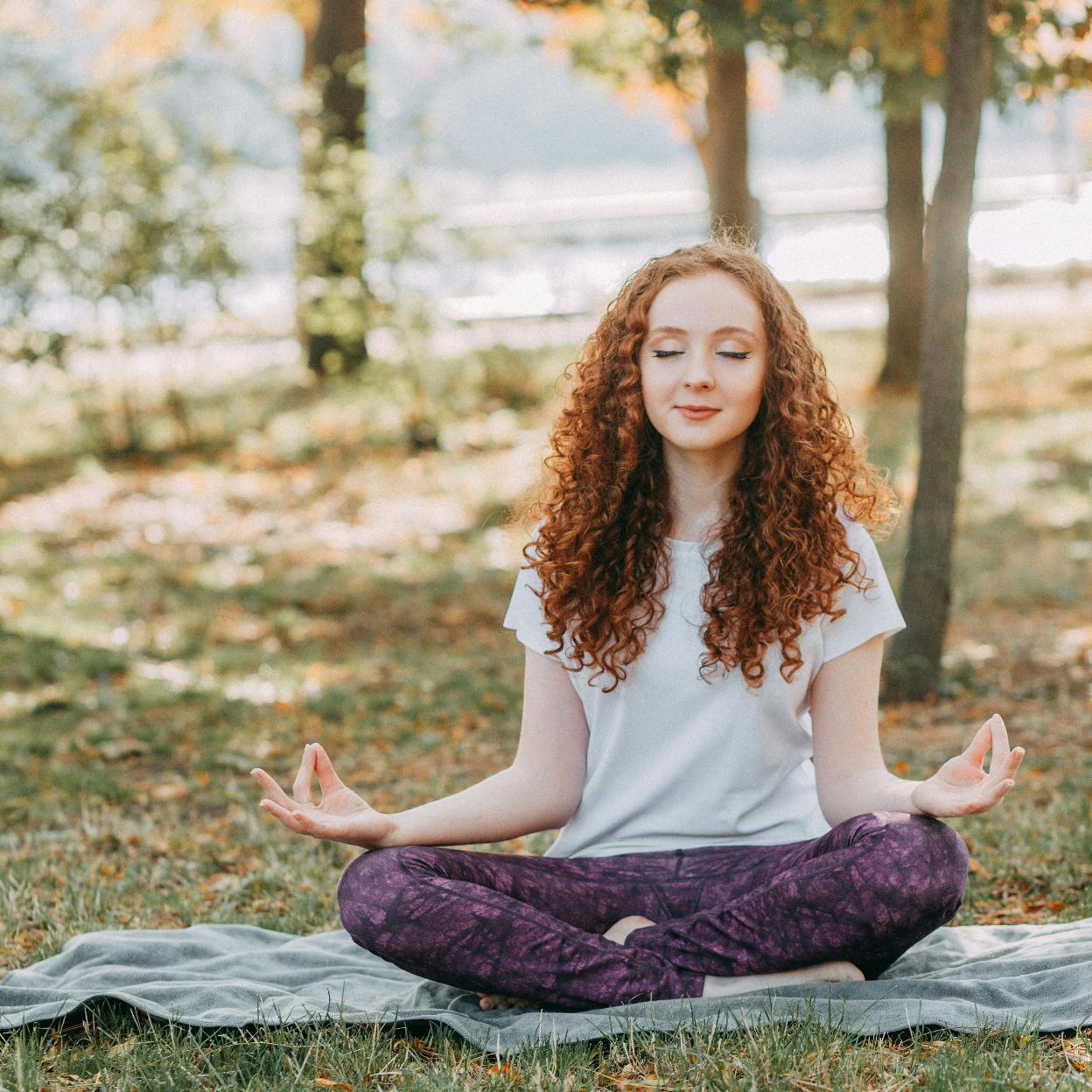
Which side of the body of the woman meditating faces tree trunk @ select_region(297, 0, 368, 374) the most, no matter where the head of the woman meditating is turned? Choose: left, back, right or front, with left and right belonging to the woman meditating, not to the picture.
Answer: back

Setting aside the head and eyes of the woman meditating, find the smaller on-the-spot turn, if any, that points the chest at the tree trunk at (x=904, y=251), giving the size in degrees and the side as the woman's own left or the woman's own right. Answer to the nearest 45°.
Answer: approximately 180°

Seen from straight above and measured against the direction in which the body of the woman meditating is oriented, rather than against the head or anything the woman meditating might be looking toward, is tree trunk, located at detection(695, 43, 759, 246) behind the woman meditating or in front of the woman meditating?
behind

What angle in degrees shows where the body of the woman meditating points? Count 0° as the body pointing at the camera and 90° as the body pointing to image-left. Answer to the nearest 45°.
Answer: approximately 0°

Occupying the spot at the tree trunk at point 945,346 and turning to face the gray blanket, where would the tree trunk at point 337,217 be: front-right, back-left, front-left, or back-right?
back-right
